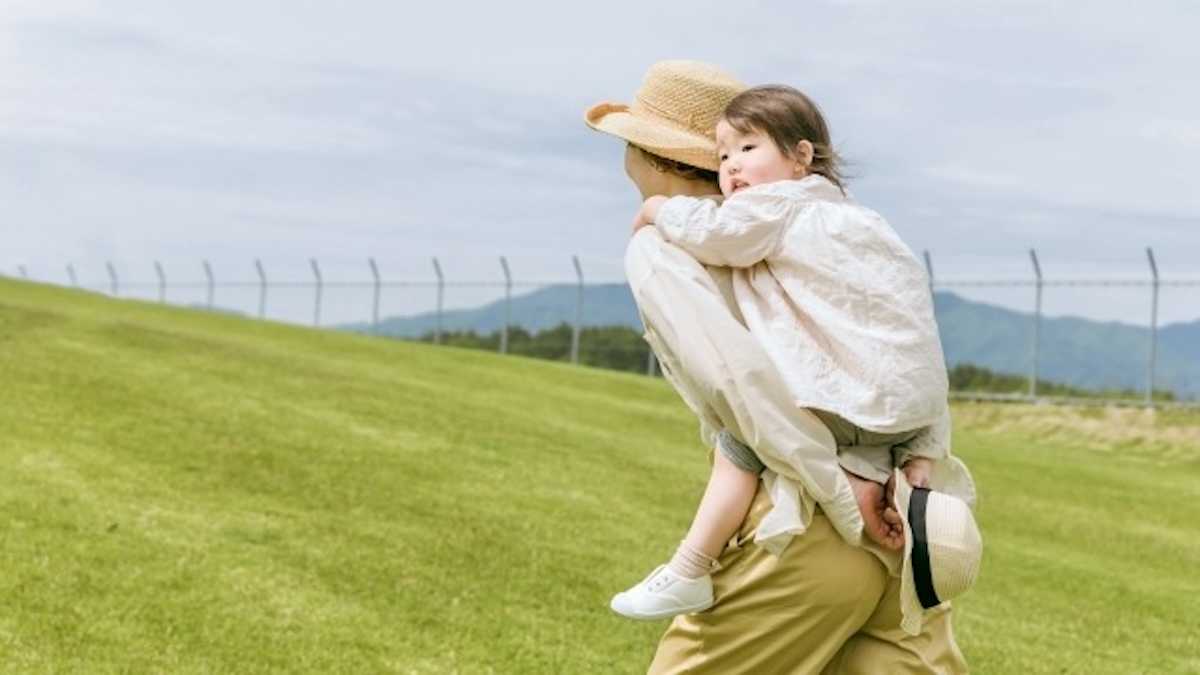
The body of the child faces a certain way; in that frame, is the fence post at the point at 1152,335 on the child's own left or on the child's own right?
on the child's own right

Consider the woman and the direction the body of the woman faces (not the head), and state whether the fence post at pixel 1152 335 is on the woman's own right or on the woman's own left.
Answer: on the woman's own right

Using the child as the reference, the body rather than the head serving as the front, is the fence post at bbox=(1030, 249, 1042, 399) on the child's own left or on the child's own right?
on the child's own right

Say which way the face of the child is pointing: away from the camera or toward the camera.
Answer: toward the camera
